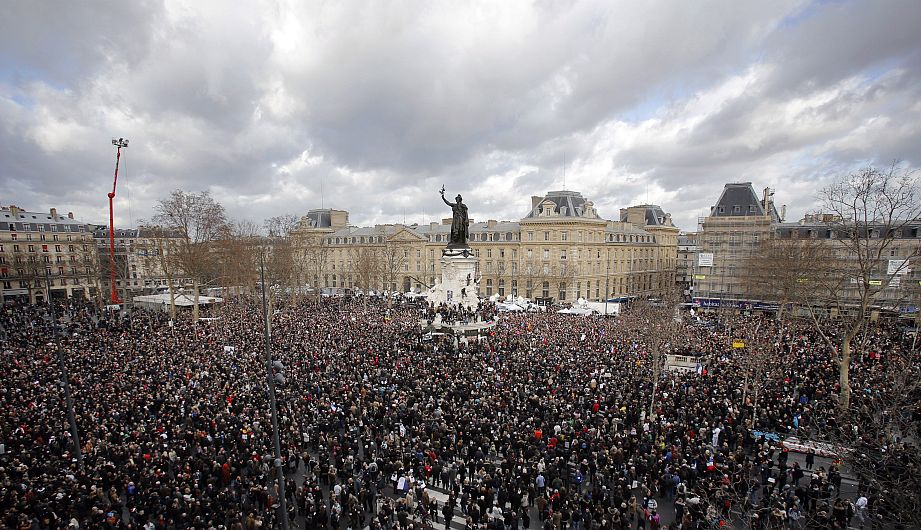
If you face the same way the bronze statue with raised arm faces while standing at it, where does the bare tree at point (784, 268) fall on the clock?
The bare tree is roughly at 9 o'clock from the bronze statue with raised arm.

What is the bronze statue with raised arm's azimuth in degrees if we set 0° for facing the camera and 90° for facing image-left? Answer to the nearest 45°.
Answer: approximately 0°

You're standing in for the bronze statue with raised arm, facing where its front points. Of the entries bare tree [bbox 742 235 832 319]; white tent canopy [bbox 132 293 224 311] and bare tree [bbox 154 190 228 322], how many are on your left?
1

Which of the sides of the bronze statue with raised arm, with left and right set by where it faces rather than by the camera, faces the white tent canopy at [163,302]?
right

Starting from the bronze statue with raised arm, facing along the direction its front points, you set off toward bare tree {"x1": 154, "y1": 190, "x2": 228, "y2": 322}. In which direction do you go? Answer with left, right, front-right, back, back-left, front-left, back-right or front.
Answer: right
